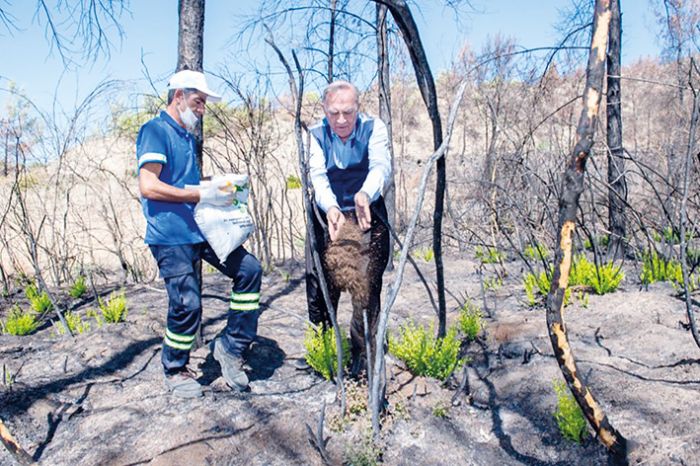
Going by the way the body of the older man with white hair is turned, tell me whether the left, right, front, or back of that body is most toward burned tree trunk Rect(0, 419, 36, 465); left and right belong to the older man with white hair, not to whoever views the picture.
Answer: right

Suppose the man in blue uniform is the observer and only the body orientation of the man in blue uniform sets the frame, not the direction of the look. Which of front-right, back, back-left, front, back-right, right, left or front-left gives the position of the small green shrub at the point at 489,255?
left

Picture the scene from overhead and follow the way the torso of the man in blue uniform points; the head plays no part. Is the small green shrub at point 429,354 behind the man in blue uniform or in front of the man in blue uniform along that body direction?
in front

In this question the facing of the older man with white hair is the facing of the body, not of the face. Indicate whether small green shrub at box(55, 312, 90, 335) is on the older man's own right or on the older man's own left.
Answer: on the older man's own right

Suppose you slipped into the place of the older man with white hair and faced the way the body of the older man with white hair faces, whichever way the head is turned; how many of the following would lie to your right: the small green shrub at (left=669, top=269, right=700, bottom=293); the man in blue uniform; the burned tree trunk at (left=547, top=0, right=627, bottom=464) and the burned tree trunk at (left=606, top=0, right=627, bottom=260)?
1

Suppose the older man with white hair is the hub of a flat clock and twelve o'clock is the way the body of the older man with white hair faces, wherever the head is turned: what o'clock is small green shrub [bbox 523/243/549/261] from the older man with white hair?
The small green shrub is roughly at 7 o'clock from the older man with white hair.

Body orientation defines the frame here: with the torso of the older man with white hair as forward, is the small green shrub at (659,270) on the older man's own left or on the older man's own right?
on the older man's own left

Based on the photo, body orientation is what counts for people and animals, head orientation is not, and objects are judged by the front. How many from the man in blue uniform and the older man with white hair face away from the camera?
0

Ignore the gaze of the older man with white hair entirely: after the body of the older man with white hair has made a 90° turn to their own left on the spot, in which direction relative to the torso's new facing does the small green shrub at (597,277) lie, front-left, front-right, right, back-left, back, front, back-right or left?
front-left

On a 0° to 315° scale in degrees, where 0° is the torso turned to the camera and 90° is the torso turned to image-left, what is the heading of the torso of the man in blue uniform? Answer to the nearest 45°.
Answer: approximately 315°

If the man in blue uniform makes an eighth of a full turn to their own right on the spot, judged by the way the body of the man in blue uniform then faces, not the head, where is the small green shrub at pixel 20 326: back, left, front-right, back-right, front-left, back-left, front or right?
back-right

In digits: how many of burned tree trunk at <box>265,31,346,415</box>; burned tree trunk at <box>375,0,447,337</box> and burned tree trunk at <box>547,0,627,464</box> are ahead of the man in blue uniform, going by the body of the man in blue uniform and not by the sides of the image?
3

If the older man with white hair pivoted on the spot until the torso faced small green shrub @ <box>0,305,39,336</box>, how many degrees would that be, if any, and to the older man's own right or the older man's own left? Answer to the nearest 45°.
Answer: approximately 135° to the older man's own right
